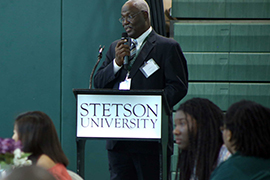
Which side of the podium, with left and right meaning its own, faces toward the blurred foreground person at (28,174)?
front

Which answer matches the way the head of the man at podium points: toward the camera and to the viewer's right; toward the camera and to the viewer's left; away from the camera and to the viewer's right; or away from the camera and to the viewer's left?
toward the camera and to the viewer's left

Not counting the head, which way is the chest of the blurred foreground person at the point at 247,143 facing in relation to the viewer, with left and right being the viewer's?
facing away from the viewer and to the left of the viewer

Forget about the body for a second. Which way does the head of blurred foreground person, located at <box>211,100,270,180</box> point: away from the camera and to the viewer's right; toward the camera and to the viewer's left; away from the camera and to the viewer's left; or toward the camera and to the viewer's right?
away from the camera and to the viewer's left

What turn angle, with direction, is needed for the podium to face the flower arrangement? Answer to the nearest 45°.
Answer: approximately 45° to its right

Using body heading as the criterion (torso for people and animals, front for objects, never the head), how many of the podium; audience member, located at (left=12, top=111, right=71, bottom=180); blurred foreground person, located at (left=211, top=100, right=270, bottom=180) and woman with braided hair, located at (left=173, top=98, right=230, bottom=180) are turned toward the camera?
1

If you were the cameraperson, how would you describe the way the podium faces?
facing the viewer

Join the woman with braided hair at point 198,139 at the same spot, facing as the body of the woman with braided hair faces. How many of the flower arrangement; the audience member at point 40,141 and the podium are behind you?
0

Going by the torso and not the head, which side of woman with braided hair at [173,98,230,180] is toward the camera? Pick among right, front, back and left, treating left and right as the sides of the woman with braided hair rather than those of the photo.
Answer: left

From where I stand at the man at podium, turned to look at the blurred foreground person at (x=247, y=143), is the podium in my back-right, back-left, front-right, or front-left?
front-right

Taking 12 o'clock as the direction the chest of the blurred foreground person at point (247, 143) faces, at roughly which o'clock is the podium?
The podium is roughly at 12 o'clock from the blurred foreground person.

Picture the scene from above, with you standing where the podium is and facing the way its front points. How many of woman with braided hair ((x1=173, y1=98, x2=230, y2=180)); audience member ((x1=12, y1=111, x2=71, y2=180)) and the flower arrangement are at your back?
0
